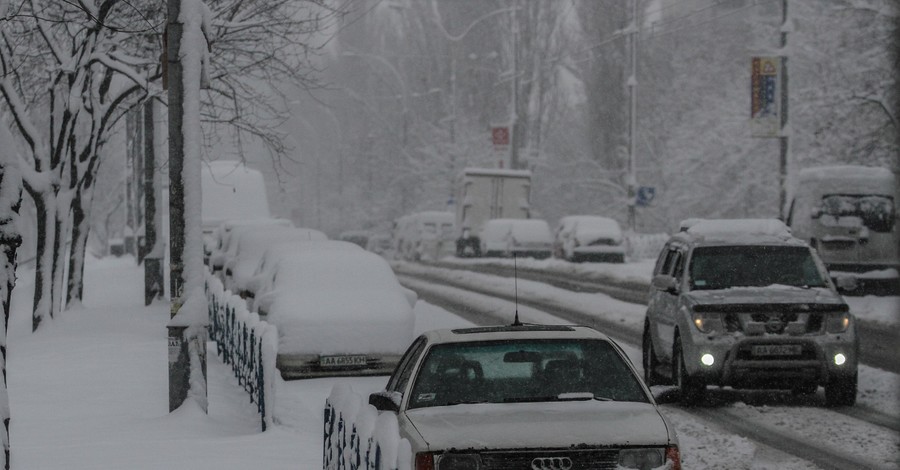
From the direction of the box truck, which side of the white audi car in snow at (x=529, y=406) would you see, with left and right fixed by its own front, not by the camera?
back

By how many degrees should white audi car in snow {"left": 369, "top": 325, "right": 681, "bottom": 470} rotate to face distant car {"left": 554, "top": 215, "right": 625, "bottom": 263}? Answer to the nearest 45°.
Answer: approximately 180°

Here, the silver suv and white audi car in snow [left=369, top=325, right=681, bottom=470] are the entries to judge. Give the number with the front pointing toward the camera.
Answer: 2

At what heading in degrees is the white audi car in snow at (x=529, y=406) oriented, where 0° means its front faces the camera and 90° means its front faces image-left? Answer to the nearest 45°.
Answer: approximately 0°

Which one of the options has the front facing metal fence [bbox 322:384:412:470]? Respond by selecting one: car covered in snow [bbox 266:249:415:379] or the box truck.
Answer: the car covered in snow

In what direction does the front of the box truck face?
away from the camera

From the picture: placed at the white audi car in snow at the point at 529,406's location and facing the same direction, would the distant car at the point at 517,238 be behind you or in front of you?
behind

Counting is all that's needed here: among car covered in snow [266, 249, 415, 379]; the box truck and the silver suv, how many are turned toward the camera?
2

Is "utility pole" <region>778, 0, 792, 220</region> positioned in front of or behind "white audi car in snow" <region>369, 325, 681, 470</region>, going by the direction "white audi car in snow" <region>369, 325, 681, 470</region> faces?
behind

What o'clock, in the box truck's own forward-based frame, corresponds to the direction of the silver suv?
The silver suv is roughly at 6 o'clock from the box truck.

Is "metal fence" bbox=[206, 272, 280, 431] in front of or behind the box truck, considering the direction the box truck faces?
behind
